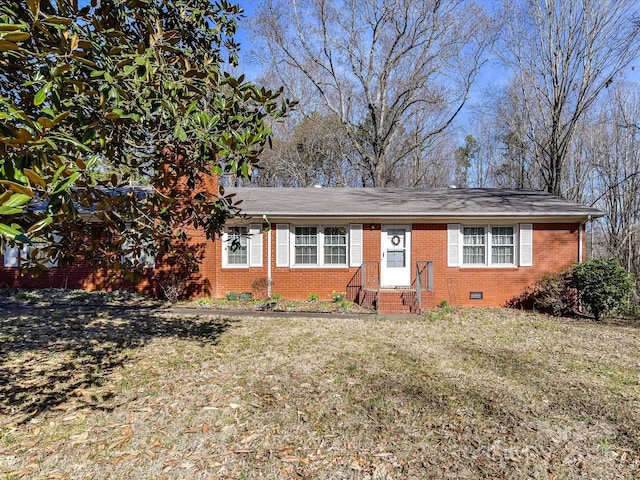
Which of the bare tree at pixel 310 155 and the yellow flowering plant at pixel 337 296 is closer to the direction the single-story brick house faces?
the yellow flowering plant

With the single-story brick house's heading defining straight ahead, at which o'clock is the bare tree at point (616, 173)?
The bare tree is roughly at 8 o'clock from the single-story brick house.

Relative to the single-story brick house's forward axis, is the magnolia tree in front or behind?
in front

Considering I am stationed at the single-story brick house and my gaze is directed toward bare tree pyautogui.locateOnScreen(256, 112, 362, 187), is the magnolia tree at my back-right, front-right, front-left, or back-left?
back-left

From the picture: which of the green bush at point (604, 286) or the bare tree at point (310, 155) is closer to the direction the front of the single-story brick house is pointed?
the green bush

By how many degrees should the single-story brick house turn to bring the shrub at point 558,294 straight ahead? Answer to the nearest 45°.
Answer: approximately 90° to its left

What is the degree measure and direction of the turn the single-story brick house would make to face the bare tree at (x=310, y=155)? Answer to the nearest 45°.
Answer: approximately 180°

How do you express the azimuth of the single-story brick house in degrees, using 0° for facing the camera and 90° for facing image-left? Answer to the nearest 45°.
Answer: approximately 0°

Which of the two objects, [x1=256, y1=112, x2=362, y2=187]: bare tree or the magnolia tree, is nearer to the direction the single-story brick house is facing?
the magnolia tree

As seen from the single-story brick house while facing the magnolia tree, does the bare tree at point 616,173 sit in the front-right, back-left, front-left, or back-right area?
back-left
